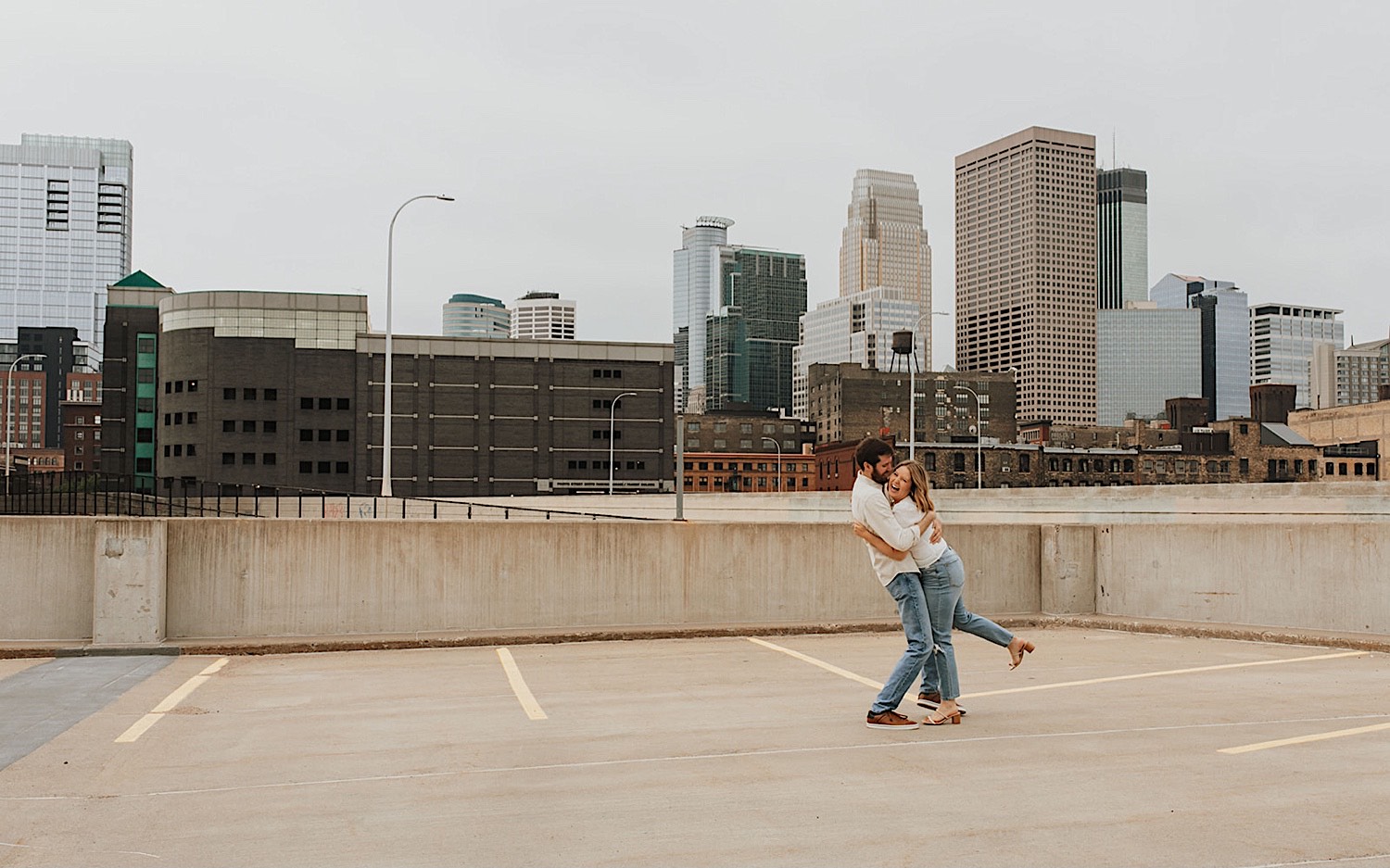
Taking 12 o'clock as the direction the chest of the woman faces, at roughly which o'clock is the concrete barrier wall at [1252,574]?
The concrete barrier wall is roughly at 4 o'clock from the woman.

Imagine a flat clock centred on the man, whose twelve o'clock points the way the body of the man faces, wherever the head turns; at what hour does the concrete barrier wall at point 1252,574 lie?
The concrete barrier wall is roughly at 10 o'clock from the man.

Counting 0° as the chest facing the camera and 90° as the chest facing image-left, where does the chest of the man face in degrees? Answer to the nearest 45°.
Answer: approximately 270°

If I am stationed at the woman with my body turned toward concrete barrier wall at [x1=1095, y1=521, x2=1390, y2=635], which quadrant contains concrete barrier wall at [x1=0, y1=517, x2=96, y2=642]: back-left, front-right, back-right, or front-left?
back-left

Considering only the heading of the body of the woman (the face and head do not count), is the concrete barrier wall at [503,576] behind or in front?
in front

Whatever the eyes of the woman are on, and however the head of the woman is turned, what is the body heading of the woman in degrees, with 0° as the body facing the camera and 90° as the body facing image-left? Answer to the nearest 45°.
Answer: approximately 90°

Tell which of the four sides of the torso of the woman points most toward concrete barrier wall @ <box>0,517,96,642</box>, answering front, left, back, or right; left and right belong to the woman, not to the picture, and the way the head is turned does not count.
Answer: front

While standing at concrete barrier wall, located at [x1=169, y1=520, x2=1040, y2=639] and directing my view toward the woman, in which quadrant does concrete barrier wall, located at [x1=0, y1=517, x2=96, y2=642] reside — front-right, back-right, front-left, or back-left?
back-right

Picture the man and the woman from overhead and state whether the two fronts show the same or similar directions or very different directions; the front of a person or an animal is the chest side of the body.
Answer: very different directions
